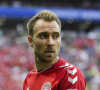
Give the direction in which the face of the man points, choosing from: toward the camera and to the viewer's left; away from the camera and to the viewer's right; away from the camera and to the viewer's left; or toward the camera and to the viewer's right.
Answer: toward the camera and to the viewer's right

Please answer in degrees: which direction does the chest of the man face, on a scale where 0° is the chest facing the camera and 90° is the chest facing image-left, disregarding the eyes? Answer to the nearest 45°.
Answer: approximately 45°
